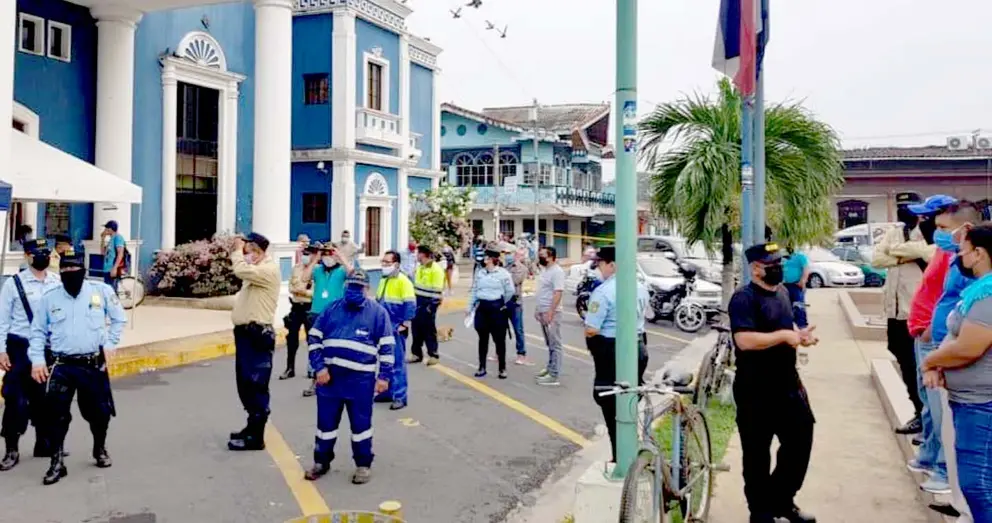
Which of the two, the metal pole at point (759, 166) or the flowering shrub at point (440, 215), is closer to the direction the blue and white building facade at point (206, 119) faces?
the metal pole

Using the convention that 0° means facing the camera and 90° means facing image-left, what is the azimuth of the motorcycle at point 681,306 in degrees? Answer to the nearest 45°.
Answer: approximately 315°

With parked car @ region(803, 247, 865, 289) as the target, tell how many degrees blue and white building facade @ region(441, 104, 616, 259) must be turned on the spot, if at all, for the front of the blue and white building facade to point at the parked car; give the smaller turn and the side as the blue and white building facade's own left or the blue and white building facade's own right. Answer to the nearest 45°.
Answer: approximately 45° to the blue and white building facade's own left

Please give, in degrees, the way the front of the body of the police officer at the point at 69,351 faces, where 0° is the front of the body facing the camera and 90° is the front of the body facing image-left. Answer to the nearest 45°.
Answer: approximately 0°

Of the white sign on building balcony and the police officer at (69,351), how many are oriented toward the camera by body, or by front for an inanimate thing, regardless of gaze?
2

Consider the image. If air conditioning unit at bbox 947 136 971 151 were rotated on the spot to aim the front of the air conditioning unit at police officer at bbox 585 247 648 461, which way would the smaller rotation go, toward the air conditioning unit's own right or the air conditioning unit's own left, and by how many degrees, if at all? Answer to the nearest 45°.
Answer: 0° — it already faces them
